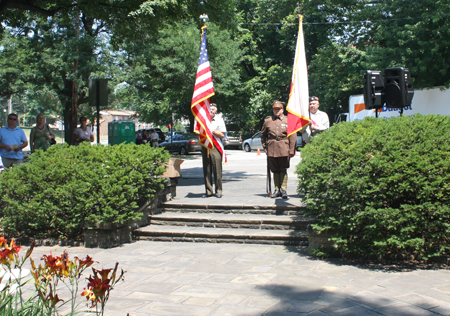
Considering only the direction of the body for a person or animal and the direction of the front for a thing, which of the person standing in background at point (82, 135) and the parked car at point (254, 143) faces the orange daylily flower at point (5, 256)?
the person standing in background

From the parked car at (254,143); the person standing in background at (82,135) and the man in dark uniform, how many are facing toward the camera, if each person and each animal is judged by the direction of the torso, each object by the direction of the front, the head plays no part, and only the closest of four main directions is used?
2

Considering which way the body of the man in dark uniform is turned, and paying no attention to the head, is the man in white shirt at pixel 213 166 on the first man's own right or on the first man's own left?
on the first man's own right

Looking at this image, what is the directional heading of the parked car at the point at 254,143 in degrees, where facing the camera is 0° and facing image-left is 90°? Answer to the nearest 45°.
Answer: approximately 90°

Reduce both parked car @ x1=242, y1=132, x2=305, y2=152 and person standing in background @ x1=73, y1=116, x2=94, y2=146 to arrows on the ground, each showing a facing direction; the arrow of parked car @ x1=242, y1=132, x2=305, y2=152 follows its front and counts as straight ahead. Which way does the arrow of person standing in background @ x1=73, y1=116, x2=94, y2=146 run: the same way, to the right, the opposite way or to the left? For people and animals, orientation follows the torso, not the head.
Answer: to the left

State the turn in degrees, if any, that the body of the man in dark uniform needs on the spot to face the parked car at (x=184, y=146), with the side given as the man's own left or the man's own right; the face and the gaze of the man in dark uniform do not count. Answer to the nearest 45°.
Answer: approximately 180°

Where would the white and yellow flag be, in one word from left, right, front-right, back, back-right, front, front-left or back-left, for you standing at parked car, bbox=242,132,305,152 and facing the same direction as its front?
left

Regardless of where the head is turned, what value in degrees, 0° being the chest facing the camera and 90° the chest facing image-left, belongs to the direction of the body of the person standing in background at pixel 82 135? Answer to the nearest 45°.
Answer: approximately 0°

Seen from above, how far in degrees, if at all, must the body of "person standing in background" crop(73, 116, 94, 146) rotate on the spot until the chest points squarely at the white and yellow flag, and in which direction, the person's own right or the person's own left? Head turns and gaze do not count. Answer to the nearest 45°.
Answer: approximately 45° to the person's own left
